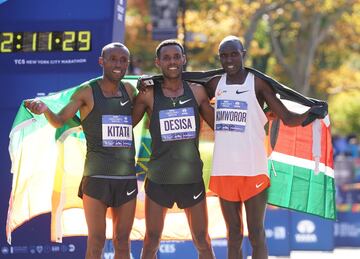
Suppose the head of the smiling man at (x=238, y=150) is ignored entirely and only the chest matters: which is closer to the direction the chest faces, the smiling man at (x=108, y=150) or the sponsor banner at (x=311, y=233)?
the smiling man

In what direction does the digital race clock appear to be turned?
toward the camera

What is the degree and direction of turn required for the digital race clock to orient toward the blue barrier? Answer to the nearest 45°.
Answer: approximately 135° to its left

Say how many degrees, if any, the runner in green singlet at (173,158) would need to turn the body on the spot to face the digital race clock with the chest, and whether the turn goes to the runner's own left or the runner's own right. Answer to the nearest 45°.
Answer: approximately 135° to the runner's own right

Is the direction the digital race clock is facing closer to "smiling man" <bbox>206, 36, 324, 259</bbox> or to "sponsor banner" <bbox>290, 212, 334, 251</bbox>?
the smiling man

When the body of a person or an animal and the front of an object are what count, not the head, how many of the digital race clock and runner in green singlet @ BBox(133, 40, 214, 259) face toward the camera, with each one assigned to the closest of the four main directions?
2

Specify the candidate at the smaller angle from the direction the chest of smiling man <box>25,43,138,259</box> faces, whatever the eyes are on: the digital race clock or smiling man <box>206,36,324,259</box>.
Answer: the smiling man

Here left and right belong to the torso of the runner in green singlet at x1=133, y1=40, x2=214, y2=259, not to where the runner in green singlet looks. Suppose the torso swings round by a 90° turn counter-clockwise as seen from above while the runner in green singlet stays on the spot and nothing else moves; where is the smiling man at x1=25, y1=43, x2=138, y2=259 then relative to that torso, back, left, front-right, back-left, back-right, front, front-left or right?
back

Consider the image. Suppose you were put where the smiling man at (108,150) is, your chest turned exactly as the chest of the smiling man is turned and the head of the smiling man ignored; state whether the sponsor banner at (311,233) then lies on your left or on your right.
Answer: on your left

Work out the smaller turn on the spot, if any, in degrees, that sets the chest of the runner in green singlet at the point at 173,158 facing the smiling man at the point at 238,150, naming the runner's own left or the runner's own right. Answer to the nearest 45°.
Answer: approximately 90° to the runner's own left

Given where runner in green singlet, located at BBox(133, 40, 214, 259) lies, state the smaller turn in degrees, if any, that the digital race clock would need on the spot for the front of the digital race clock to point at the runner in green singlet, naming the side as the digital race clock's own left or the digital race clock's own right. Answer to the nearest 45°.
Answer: approximately 45° to the digital race clock's own left

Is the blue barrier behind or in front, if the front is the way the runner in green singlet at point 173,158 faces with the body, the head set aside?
behind

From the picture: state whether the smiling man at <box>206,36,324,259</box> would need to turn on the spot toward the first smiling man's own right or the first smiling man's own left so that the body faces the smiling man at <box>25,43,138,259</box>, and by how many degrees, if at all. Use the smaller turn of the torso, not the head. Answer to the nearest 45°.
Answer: approximately 45° to the first smiling man's own right

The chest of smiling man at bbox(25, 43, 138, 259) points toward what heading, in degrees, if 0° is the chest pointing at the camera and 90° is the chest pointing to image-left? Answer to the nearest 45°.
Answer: approximately 315°

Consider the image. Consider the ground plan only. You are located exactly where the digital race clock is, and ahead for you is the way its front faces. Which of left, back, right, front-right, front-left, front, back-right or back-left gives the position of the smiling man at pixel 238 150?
front-left
